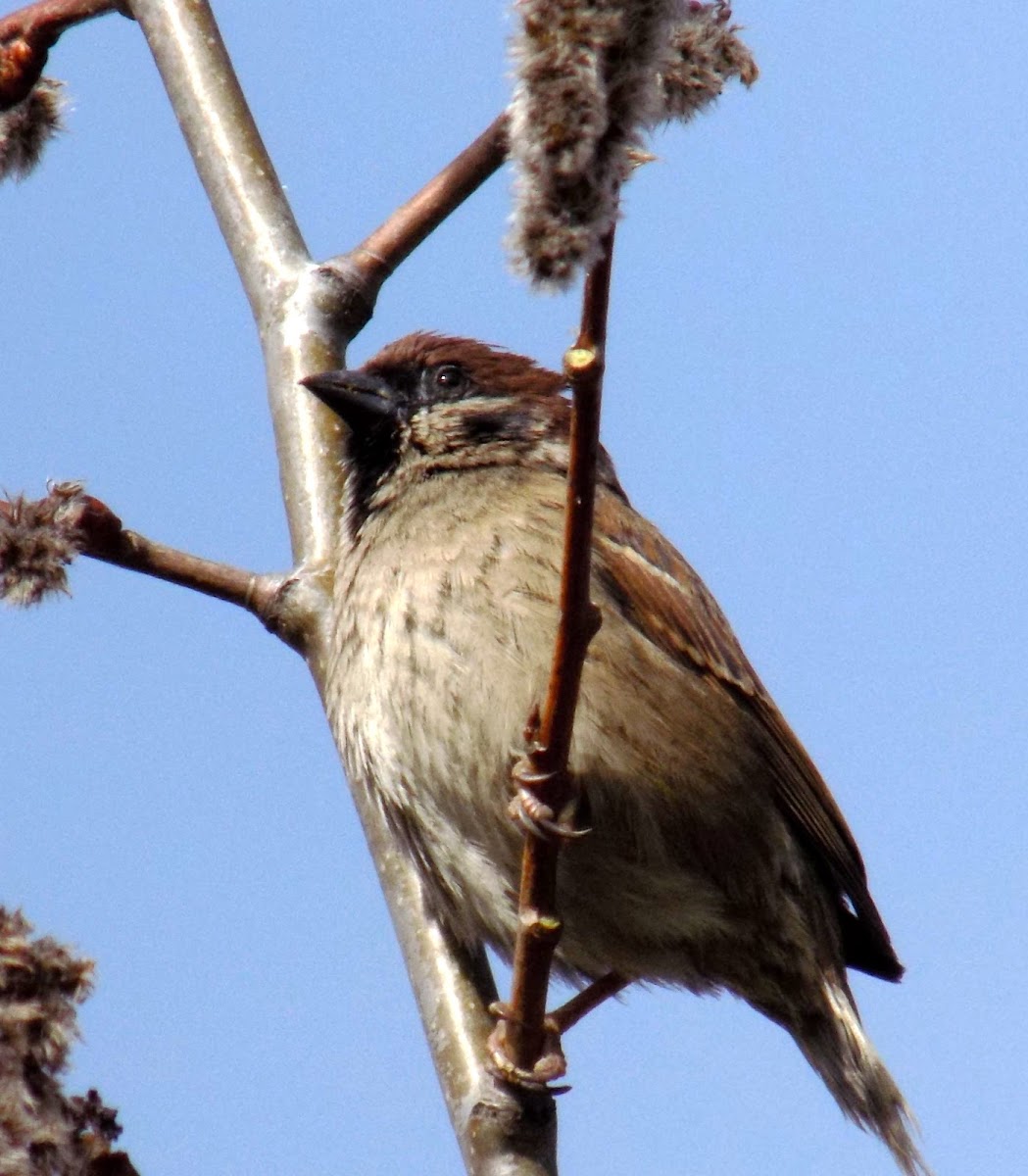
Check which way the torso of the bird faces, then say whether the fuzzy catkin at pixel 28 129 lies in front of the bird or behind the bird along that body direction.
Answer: in front

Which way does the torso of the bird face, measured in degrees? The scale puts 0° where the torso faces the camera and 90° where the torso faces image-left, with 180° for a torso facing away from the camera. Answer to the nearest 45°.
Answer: approximately 90°
